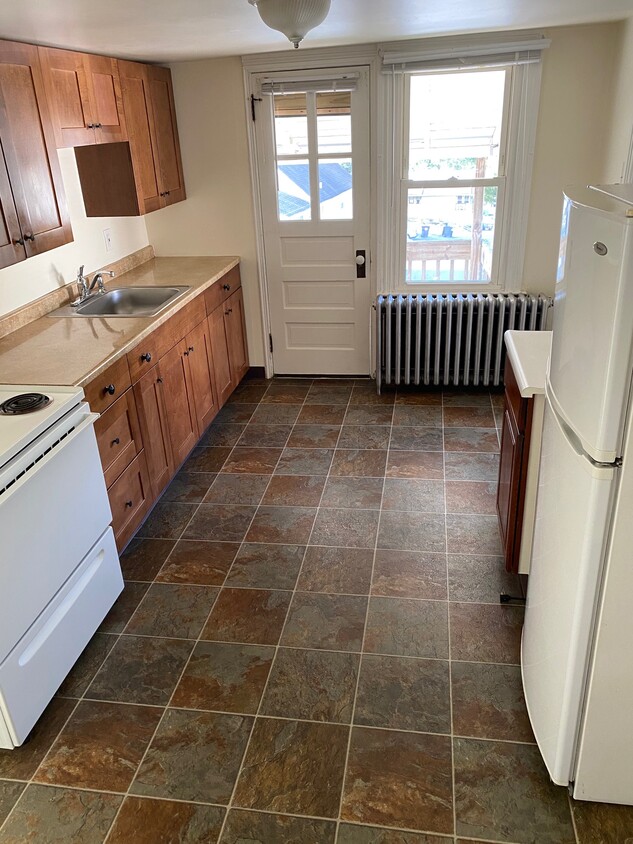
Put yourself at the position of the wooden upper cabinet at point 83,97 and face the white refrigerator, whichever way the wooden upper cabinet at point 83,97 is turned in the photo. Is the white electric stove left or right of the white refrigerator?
right

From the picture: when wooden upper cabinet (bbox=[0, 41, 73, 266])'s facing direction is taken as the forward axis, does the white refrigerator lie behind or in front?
in front

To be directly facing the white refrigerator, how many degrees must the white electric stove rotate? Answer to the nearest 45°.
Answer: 0° — it already faces it

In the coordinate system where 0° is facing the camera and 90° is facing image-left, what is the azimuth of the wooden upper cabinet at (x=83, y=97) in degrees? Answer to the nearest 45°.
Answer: approximately 315°

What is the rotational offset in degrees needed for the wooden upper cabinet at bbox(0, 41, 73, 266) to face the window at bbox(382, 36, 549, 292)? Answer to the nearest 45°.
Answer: approximately 45° to its left

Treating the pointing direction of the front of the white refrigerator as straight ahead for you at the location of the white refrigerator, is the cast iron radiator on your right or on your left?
on your right

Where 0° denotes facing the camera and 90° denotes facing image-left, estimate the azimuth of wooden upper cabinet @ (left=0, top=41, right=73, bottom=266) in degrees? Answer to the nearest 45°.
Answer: approximately 315°

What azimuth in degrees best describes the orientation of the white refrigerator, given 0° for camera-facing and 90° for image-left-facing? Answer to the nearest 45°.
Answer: approximately 45°

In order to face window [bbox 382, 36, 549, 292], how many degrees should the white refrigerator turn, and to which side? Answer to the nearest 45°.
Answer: approximately 135° to its right

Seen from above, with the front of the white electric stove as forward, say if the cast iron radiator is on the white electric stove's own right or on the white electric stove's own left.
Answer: on the white electric stove's own left

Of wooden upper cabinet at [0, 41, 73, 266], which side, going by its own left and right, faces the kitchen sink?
left

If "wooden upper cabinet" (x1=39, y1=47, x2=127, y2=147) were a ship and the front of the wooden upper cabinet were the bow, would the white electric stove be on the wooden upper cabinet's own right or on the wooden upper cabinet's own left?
on the wooden upper cabinet's own right
